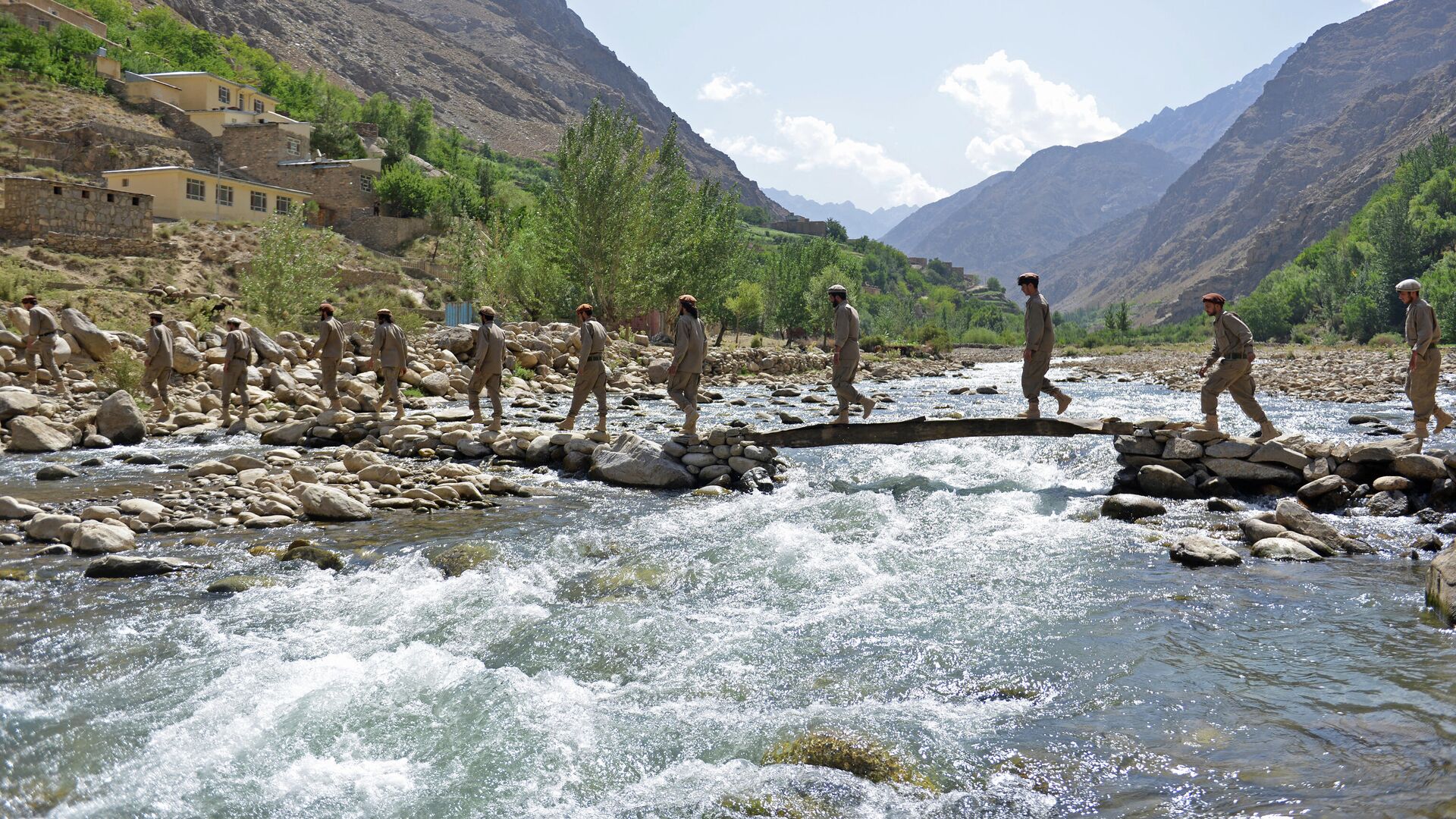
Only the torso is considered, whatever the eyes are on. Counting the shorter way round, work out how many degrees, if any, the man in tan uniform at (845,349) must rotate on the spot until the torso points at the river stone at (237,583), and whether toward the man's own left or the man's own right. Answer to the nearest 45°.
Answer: approximately 45° to the man's own left

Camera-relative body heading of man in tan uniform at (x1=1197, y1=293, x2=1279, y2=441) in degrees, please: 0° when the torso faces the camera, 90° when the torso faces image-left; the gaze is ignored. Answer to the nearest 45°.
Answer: approximately 90°

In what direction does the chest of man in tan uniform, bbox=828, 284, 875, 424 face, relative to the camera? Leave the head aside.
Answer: to the viewer's left

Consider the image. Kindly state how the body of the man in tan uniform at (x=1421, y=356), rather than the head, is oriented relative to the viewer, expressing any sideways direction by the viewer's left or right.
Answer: facing to the left of the viewer

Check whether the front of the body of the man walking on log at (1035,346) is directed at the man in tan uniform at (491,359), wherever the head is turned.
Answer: yes

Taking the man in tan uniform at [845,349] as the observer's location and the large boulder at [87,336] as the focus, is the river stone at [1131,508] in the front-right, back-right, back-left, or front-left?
back-left

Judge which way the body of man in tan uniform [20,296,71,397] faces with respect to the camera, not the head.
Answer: to the viewer's left

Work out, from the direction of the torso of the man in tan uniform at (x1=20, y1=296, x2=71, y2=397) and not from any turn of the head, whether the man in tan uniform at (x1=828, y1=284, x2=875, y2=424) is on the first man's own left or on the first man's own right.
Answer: on the first man's own left

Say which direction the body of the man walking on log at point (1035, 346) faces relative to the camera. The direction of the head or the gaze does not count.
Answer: to the viewer's left

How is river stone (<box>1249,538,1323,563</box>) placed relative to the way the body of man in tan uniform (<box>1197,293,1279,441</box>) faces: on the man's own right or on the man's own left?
on the man's own left

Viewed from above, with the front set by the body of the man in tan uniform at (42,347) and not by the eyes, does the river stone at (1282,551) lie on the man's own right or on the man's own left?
on the man's own left
